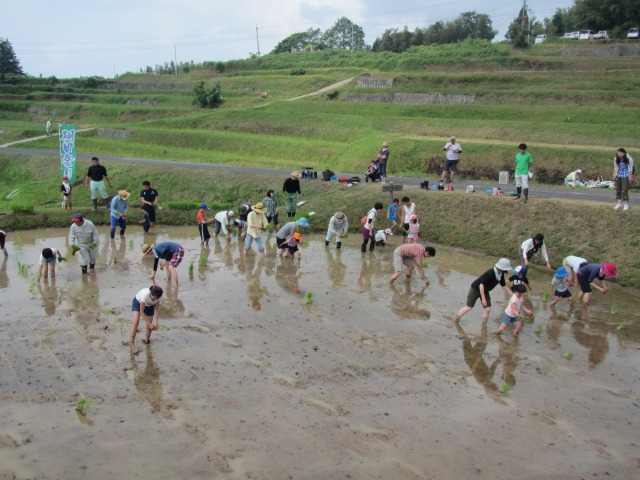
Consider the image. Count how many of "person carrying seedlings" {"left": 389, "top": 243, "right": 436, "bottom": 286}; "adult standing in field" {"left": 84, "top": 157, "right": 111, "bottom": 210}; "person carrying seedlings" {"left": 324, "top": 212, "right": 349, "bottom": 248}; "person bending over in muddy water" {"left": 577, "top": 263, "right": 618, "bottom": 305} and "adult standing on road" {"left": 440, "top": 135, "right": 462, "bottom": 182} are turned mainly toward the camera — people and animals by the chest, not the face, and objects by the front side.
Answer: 3

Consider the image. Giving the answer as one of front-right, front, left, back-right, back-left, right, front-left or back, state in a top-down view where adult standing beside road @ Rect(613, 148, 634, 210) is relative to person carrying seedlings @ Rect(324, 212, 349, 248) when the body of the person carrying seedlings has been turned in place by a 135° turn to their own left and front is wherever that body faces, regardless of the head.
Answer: front-right

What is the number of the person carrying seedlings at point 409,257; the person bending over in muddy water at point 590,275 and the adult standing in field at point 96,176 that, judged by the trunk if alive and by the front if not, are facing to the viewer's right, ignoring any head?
2

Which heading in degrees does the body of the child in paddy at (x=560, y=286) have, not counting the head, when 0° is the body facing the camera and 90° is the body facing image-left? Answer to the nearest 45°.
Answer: approximately 0°

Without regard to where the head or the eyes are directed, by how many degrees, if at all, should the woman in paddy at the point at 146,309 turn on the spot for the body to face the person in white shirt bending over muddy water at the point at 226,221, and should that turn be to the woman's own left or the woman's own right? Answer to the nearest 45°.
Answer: approximately 135° to the woman's own left

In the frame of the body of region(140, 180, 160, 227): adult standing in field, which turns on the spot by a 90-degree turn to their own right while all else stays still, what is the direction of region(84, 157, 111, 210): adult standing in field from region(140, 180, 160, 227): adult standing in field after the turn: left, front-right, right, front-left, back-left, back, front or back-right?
front-right

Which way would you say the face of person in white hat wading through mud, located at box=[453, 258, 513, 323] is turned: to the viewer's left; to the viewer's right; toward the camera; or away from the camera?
to the viewer's right

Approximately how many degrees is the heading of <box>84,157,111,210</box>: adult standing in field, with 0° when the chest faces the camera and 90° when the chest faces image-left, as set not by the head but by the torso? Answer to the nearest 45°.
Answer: approximately 0°

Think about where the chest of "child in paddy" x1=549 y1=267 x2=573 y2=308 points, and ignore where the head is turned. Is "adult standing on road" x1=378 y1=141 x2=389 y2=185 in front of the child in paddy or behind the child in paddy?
behind

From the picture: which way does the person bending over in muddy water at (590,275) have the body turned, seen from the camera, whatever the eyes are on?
to the viewer's right

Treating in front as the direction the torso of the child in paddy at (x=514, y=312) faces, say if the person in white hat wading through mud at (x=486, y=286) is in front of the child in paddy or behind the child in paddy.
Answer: behind

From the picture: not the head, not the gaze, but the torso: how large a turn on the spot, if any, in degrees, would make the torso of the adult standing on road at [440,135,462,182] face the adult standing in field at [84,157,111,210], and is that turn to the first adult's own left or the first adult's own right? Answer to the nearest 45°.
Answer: approximately 90° to the first adult's own right
